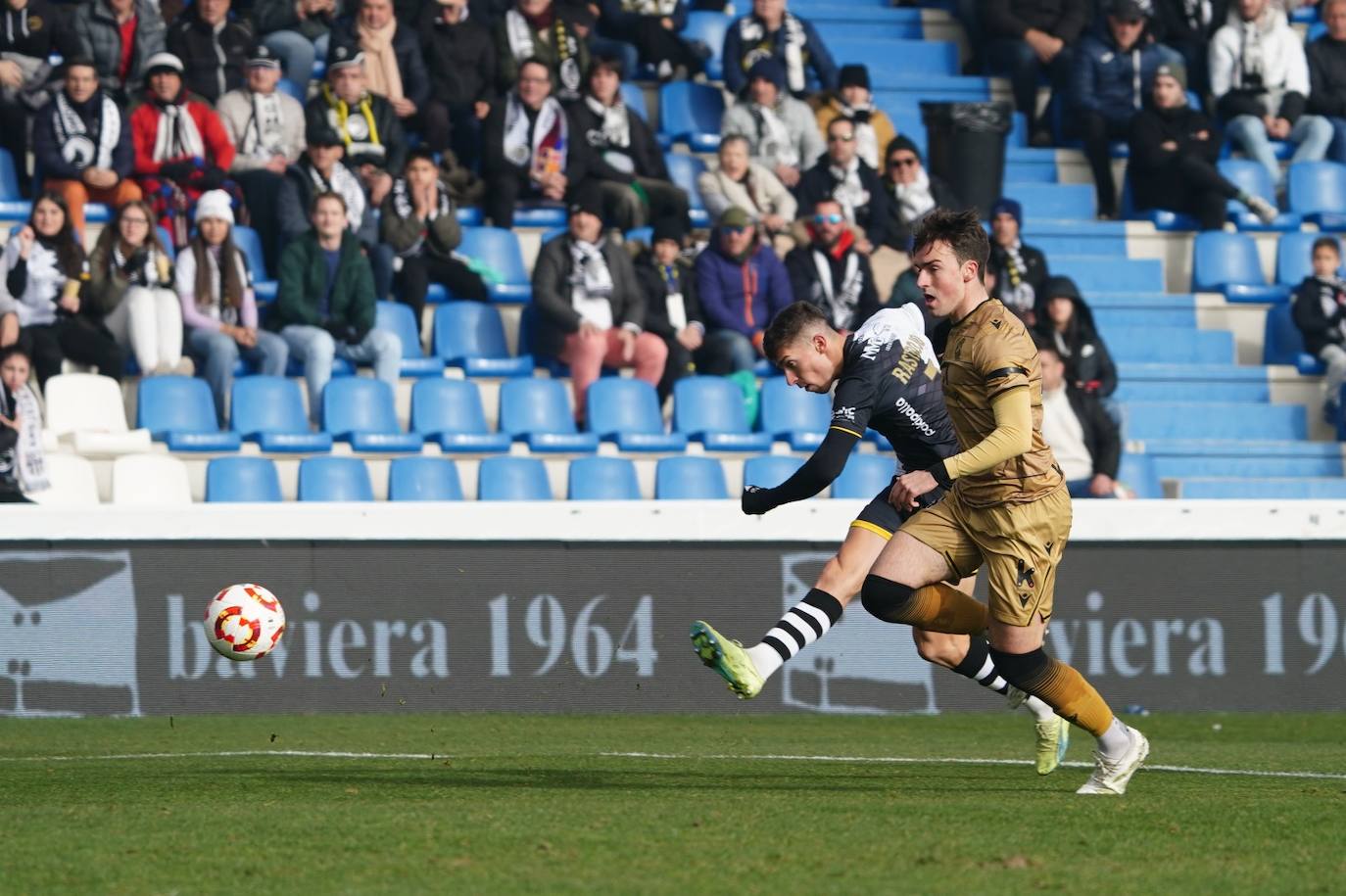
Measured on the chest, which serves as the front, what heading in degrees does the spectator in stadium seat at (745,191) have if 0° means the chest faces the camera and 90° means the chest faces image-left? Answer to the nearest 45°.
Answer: approximately 0°

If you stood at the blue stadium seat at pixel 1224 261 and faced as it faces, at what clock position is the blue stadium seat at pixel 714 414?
the blue stadium seat at pixel 714 414 is roughly at 3 o'clock from the blue stadium seat at pixel 1224 261.

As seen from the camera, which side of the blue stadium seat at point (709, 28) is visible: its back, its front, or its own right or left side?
front

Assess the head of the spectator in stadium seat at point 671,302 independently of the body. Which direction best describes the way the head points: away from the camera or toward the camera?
toward the camera

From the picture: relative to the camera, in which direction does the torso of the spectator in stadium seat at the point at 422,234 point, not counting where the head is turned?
toward the camera

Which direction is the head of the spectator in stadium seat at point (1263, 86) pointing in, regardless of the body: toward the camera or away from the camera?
toward the camera

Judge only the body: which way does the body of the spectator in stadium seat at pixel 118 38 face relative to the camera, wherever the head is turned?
toward the camera

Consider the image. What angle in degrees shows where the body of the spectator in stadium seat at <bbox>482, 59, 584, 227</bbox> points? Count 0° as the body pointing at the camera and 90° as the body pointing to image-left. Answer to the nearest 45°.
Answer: approximately 0°

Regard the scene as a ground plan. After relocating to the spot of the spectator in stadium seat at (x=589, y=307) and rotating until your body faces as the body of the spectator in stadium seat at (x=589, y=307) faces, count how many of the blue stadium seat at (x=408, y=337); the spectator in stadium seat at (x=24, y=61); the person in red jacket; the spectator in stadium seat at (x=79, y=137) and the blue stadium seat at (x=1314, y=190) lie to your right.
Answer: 4

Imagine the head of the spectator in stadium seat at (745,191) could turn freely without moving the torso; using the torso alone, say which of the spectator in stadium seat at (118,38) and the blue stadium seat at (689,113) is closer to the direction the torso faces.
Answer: the spectator in stadium seat

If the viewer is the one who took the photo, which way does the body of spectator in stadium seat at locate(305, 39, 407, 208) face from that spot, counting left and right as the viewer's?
facing the viewer

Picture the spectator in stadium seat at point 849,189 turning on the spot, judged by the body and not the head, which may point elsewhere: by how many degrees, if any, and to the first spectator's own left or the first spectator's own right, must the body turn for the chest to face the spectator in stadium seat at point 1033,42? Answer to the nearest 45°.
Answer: approximately 135° to the first spectator's own left

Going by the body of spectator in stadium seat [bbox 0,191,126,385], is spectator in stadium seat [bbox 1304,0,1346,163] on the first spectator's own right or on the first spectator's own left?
on the first spectator's own left

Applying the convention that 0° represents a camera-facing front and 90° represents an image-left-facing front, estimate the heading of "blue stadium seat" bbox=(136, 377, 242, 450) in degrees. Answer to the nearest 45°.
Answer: approximately 315°

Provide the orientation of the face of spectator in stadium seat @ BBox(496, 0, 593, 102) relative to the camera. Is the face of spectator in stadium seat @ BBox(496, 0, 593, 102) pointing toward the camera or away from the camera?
toward the camera

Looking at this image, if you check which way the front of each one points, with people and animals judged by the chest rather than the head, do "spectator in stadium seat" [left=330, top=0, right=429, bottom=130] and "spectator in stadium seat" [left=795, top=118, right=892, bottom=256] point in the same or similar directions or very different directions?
same or similar directions

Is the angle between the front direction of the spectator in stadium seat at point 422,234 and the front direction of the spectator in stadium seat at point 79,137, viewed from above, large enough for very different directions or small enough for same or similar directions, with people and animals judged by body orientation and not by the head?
same or similar directions

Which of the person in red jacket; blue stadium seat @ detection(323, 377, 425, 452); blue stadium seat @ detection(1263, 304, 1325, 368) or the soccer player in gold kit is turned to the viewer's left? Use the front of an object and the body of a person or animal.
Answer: the soccer player in gold kit
